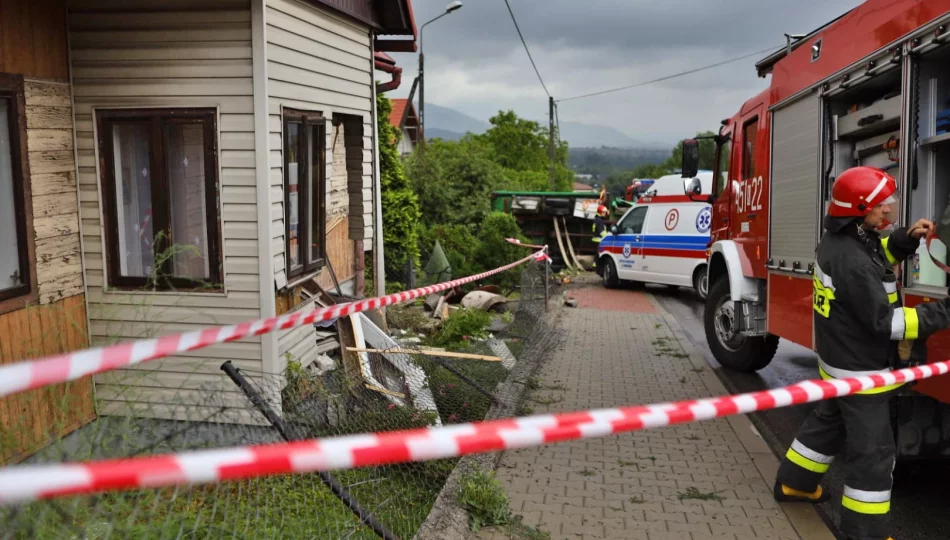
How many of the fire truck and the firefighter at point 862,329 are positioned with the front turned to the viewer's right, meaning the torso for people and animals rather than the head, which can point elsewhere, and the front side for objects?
1

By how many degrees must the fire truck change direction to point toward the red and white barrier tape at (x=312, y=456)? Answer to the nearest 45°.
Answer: approximately 135° to its left

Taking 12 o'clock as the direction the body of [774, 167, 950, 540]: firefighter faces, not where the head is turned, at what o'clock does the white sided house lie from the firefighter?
The white sided house is roughly at 6 o'clock from the firefighter.

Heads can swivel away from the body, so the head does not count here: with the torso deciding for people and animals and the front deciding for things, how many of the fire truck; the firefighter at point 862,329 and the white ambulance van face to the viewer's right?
1

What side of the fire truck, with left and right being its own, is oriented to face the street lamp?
front

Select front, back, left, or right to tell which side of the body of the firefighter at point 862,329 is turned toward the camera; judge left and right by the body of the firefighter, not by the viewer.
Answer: right

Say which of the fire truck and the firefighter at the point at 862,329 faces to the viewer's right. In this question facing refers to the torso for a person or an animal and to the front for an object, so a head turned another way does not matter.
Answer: the firefighter

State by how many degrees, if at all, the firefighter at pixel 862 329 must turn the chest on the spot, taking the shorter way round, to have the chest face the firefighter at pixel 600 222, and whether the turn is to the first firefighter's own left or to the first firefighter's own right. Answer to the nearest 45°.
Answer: approximately 90° to the first firefighter's own left

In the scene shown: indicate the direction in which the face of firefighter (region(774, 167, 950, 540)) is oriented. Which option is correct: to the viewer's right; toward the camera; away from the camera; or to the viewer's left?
to the viewer's right

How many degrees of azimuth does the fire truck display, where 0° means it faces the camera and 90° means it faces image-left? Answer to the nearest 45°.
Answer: approximately 135°

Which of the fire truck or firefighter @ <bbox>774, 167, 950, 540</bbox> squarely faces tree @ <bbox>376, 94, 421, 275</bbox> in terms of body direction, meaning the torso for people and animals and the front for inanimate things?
the fire truck

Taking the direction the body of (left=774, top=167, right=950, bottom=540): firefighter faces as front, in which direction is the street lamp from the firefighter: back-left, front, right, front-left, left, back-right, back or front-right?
back-left

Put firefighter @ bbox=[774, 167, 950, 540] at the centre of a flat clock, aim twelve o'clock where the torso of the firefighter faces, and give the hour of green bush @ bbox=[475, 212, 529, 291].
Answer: The green bush is roughly at 8 o'clock from the firefighter.

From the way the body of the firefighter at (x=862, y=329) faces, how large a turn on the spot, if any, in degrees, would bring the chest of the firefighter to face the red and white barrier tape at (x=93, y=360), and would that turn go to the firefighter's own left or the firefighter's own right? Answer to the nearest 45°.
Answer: approximately 135° to the firefighter's own right
